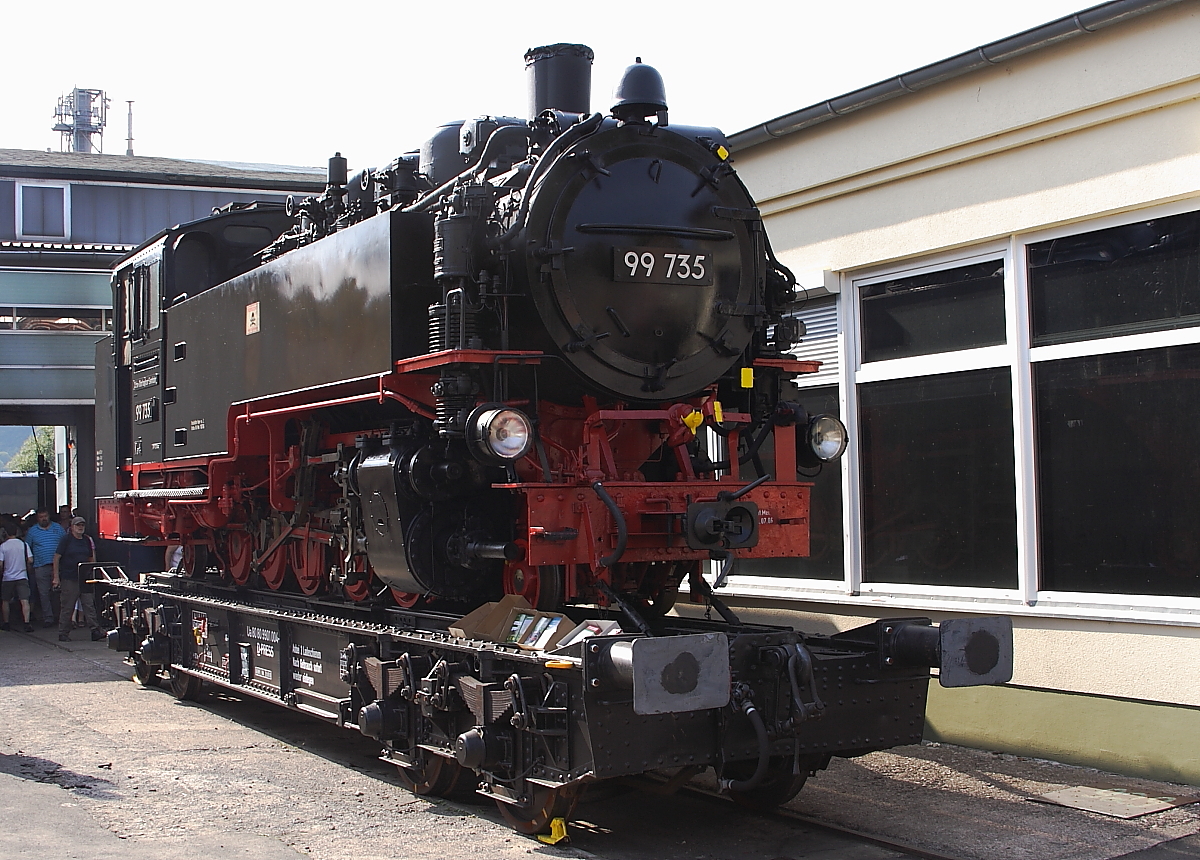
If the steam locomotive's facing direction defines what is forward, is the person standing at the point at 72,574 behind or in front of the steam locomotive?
behind

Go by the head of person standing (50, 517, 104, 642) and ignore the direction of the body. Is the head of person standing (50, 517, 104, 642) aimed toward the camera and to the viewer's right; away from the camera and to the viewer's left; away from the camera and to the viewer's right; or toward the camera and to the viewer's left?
toward the camera and to the viewer's right

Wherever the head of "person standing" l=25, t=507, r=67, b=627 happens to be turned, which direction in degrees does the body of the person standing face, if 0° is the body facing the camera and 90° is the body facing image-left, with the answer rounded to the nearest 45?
approximately 0°

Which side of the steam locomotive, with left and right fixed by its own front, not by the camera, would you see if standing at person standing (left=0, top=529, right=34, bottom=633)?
back

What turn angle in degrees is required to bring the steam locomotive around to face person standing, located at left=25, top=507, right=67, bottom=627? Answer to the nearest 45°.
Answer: approximately 180°
